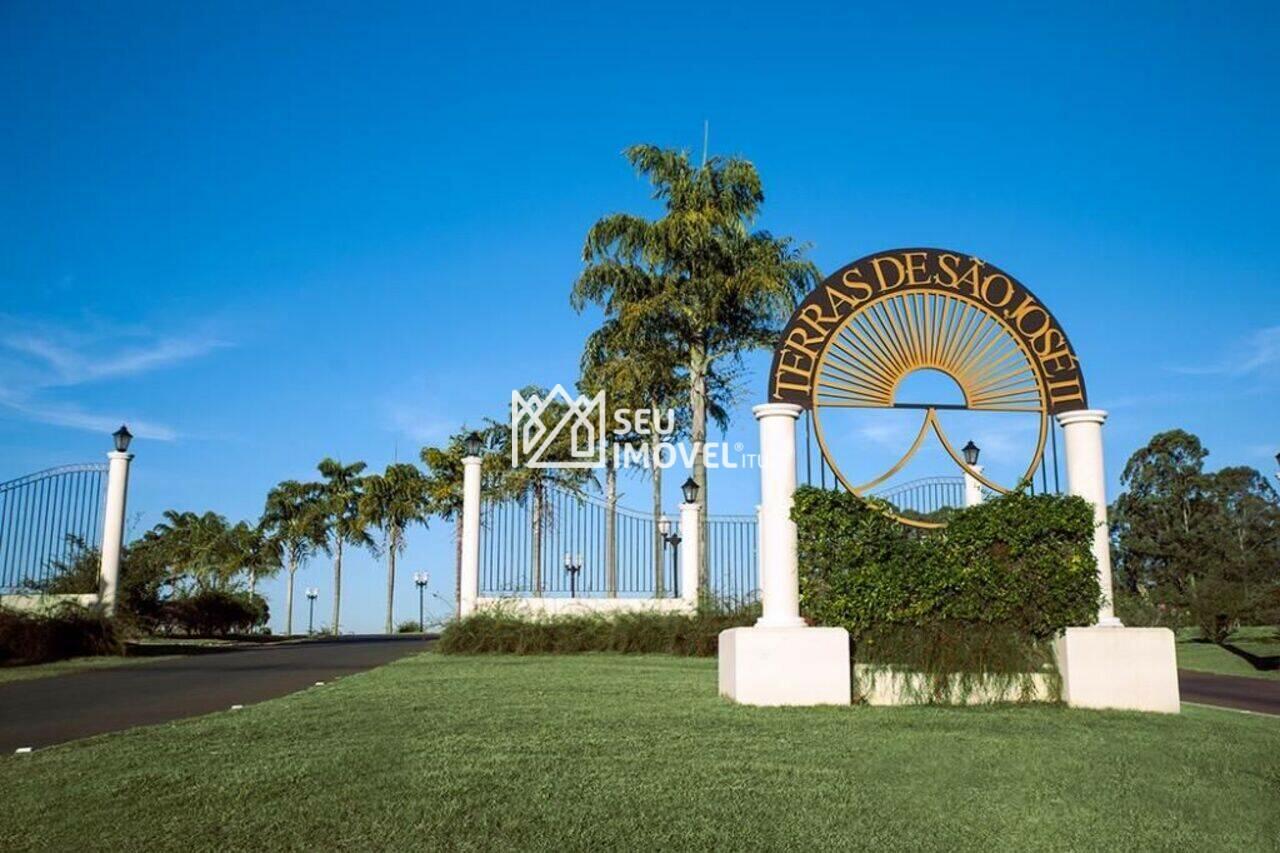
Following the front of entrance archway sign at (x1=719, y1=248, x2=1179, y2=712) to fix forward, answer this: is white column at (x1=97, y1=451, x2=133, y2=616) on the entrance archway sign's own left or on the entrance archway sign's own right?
on the entrance archway sign's own right

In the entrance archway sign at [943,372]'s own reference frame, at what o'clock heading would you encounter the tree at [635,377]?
The tree is roughly at 5 o'clock from the entrance archway sign.

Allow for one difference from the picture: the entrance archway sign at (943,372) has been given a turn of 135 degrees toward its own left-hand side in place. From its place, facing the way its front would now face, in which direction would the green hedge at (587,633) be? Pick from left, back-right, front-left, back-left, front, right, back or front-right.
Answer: left

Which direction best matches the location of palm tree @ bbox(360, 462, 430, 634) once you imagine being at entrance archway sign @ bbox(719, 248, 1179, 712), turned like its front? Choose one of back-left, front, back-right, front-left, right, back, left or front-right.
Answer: back-right

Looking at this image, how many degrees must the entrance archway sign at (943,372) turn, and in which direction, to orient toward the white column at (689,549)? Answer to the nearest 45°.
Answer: approximately 135° to its right

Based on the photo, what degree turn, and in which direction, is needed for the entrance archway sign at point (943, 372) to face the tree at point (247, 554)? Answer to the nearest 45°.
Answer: approximately 135° to its right

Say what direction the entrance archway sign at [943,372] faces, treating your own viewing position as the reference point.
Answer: facing the viewer

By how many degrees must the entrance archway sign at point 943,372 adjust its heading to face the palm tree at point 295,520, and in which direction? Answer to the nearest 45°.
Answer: approximately 135° to its right

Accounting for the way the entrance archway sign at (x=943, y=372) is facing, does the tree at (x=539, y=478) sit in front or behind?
behind
